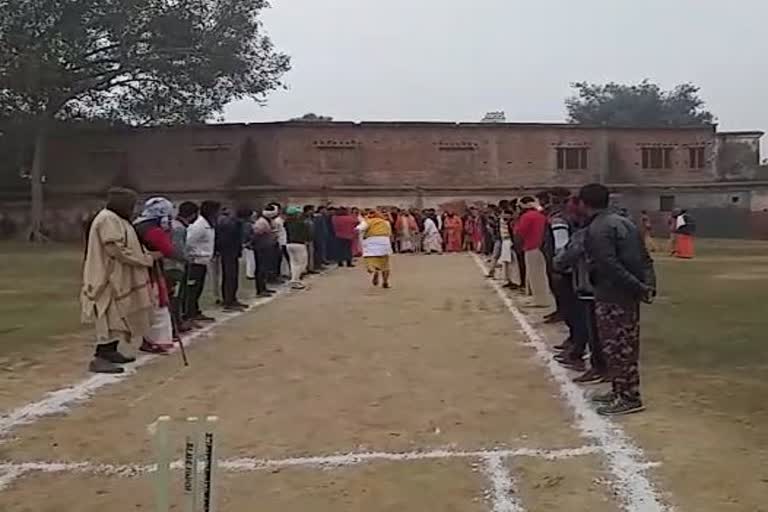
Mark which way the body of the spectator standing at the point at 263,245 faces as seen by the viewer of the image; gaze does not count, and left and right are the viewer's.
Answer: facing to the right of the viewer

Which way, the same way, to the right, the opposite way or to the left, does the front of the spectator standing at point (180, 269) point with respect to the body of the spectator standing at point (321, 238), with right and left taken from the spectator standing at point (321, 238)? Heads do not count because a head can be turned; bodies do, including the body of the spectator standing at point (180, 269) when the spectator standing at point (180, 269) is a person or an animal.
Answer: the same way

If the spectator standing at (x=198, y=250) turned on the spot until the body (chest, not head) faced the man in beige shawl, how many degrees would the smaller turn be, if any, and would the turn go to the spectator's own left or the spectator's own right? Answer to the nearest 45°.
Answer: approximately 90° to the spectator's own right

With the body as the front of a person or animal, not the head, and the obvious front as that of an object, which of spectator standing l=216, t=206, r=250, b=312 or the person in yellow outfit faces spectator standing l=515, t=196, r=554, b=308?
spectator standing l=216, t=206, r=250, b=312

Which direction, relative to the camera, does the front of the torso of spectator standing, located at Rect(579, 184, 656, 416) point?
to the viewer's left

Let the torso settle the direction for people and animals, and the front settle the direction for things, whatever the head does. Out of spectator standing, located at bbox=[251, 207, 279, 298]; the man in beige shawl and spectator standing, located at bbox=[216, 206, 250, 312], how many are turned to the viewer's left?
0

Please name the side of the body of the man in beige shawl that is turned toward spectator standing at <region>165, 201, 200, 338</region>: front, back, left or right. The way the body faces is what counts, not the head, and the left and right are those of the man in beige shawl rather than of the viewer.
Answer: left

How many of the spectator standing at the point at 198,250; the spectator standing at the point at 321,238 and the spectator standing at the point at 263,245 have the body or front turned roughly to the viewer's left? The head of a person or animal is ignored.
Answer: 0

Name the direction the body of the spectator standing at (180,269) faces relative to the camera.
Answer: to the viewer's right

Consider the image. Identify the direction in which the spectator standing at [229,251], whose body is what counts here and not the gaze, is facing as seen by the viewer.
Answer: to the viewer's right

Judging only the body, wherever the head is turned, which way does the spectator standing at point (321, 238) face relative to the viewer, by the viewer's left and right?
facing to the right of the viewer

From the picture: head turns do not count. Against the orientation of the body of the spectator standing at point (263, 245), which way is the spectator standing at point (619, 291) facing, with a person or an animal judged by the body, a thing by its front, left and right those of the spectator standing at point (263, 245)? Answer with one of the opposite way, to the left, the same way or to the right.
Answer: the opposite way

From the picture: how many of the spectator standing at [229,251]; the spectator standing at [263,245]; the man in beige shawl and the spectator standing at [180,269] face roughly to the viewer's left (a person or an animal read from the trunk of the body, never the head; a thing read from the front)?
0

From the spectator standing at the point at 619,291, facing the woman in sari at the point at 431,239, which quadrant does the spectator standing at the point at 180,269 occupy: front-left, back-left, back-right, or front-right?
front-left

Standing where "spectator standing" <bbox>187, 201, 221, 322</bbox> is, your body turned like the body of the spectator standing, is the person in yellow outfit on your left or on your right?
on your left

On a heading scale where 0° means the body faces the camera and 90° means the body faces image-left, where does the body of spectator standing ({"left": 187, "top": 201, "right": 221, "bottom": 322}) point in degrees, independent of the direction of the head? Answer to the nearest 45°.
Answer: approximately 270°

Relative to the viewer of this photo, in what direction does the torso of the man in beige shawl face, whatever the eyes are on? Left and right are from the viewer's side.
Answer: facing to the right of the viewer

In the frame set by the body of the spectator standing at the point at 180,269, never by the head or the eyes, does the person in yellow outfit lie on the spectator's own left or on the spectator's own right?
on the spectator's own left
